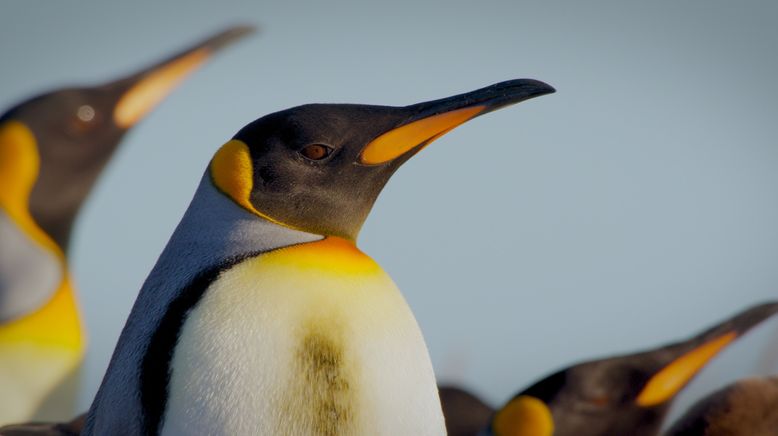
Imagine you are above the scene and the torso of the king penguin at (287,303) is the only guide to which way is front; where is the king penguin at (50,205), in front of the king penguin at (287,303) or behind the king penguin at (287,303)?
behind

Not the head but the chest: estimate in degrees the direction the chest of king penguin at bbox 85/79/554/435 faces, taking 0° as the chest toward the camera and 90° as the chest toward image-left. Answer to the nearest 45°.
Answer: approximately 315°

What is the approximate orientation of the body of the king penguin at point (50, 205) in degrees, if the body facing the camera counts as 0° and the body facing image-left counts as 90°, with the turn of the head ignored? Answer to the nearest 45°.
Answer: approximately 270°
